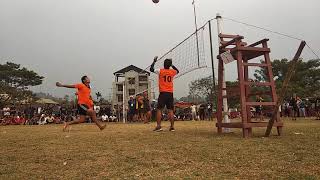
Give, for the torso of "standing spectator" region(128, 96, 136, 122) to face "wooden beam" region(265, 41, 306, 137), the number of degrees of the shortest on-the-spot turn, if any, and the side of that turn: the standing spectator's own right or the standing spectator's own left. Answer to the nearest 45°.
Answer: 0° — they already face it

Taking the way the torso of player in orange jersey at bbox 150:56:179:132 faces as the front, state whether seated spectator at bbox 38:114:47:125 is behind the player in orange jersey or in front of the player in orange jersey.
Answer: in front

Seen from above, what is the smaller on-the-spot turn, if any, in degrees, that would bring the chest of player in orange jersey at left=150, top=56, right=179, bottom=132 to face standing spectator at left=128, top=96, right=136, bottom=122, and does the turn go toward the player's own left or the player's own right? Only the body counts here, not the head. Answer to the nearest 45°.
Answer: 0° — they already face them

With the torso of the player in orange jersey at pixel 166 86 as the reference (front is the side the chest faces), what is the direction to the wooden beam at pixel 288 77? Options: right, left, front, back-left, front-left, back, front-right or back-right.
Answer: back-right

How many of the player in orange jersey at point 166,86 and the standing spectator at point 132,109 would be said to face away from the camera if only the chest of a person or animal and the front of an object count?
1

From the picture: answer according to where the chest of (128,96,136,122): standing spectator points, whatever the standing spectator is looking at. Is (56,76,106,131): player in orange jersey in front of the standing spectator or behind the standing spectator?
in front

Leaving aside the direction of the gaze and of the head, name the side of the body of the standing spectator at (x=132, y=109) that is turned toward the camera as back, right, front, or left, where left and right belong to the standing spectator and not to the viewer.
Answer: front

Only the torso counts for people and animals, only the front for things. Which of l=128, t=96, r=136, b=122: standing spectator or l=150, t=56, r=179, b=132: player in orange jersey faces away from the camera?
the player in orange jersey

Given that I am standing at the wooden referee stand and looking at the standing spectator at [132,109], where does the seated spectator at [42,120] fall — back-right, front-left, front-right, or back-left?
front-left

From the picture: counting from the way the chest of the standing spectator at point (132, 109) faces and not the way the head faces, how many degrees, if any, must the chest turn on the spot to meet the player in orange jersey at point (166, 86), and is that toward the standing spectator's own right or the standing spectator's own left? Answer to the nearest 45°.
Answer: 0° — they already face them

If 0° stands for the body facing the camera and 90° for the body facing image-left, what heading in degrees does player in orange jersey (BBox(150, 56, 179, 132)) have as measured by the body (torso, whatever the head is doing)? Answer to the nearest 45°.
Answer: approximately 180°

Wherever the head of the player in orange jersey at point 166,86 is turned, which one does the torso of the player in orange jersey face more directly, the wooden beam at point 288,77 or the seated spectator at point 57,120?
the seated spectator

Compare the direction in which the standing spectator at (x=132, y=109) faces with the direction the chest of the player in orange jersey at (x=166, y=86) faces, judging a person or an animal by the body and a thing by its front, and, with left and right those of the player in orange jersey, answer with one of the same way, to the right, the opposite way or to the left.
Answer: the opposite way

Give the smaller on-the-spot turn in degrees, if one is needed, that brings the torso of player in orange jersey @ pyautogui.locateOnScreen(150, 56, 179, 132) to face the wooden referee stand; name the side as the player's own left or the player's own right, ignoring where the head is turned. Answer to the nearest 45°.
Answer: approximately 135° to the player's own right
